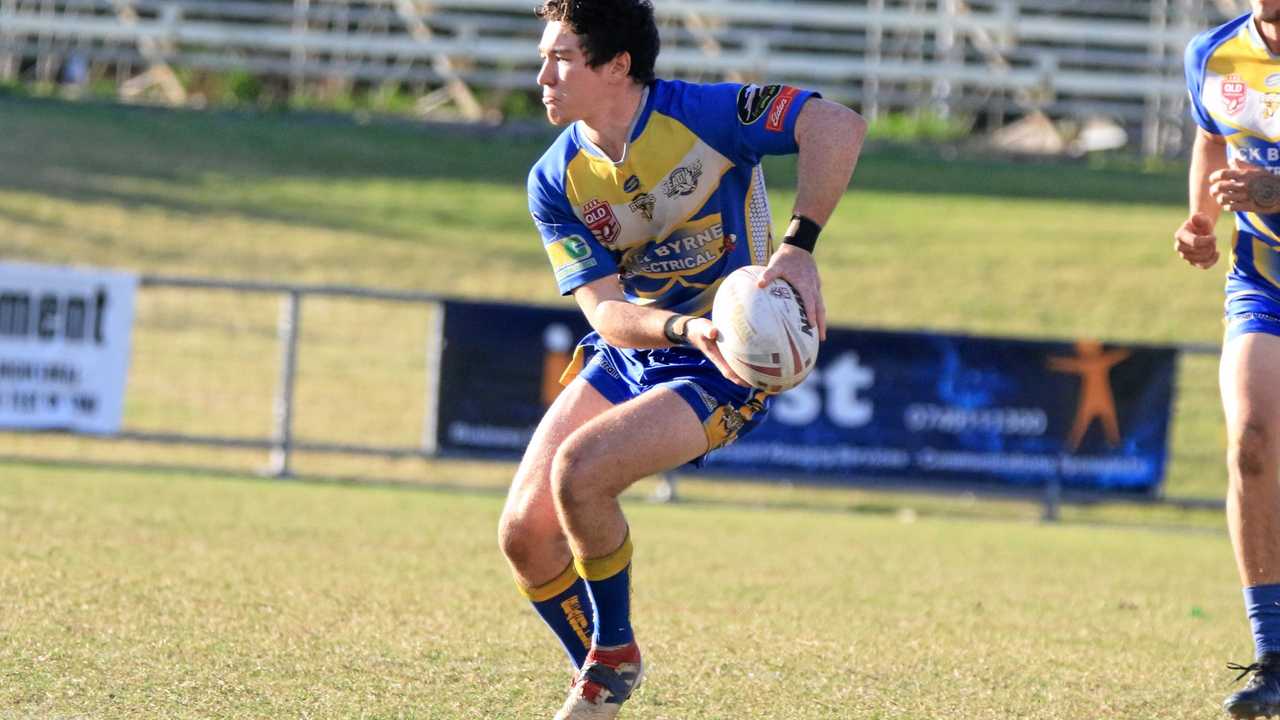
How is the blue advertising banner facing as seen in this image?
toward the camera

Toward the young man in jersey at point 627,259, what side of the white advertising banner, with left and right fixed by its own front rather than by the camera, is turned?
front

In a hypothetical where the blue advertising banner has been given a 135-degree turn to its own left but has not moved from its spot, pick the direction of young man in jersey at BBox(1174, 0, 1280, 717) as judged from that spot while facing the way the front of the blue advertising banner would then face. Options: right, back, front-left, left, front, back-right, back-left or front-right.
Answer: back-right

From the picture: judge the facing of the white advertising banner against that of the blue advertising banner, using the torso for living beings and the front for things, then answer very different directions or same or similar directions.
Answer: same or similar directions

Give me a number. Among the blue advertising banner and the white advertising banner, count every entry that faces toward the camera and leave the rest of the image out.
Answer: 2

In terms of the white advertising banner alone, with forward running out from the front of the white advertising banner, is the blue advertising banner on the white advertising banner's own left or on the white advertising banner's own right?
on the white advertising banner's own left

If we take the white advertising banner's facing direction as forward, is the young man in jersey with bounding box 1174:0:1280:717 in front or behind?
in front

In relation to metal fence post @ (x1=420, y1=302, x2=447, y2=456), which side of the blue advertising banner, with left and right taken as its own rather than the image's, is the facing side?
right

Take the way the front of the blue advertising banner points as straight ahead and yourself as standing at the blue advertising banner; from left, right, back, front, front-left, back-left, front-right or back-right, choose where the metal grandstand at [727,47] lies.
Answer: back

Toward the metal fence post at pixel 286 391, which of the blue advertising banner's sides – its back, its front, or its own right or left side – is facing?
right

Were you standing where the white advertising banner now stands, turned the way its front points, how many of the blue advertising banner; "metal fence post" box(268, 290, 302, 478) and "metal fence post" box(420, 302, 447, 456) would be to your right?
0

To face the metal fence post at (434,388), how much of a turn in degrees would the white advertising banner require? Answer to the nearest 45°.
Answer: approximately 90° to its left

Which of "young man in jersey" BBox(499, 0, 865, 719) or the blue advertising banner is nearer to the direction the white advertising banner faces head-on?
the young man in jersey

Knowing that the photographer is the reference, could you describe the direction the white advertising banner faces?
facing the viewer

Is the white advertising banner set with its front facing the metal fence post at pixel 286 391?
no

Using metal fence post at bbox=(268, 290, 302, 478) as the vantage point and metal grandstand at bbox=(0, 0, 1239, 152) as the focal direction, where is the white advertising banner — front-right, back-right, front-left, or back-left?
back-left

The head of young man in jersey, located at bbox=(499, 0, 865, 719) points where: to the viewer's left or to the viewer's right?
to the viewer's left

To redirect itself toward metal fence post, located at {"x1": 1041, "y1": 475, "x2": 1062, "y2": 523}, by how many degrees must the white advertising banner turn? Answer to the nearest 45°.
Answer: approximately 90° to its left
